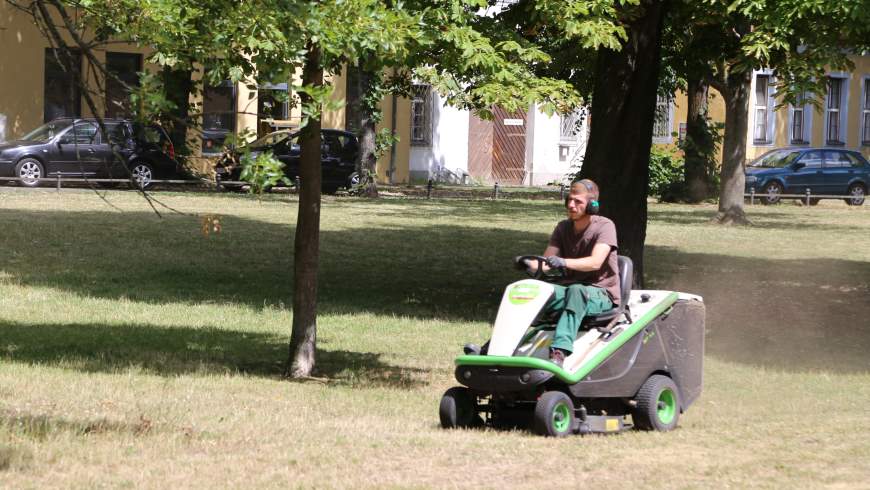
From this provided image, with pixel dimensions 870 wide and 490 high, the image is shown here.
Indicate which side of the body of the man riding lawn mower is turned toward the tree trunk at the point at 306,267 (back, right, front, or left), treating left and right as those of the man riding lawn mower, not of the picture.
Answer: right

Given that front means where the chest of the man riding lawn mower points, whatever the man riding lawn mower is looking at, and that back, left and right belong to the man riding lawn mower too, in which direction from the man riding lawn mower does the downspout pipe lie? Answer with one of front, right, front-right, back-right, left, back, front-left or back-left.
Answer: back-right

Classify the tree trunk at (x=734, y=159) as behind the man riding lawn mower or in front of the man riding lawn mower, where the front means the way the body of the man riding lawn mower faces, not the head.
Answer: behind

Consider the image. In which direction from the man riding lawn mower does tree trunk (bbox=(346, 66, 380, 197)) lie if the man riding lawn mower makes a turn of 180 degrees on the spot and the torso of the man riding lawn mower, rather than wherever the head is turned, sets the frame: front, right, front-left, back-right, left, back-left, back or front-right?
front-left

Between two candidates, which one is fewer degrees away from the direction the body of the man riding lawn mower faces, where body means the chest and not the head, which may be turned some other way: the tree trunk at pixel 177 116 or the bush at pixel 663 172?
the tree trunk

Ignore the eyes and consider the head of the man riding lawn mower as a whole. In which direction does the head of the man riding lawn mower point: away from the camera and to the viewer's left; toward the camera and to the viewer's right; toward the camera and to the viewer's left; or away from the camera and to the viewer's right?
toward the camera and to the viewer's left

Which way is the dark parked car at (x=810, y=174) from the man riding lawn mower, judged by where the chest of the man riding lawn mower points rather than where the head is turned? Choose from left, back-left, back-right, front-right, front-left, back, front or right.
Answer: back-right

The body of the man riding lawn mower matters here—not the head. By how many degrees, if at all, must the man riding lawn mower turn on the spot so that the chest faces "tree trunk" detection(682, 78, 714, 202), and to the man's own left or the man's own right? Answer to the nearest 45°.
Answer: approximately 135° to the man's own right

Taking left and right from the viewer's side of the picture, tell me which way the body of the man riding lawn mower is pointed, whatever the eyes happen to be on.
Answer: facing the viewer and to the left of the viewer

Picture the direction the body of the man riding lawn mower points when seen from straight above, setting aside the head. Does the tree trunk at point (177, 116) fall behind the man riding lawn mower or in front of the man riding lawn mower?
behind
